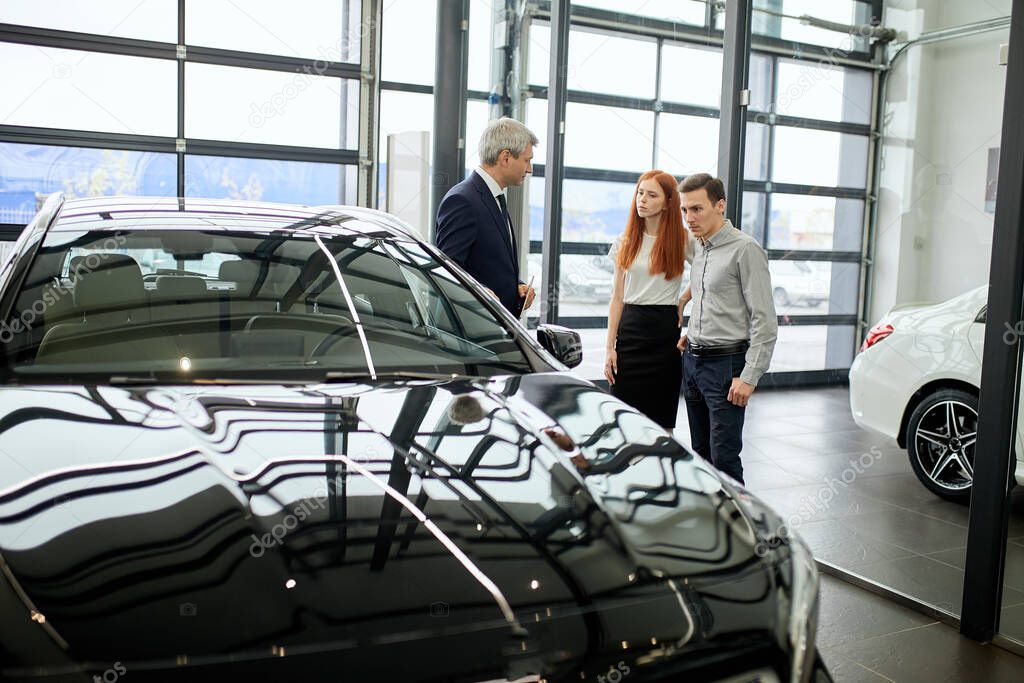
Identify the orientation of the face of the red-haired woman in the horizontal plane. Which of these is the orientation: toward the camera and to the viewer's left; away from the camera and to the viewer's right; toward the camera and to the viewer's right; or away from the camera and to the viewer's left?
toward the camera and to the viewer's left

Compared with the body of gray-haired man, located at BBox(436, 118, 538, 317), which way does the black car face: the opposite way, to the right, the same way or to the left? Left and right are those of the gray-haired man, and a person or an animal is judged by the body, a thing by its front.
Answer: to the right

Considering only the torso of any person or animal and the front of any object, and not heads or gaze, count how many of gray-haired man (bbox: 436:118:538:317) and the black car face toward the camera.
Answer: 1

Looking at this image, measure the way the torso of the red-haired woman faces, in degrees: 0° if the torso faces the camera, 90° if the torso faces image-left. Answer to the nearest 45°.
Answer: approximately 45°

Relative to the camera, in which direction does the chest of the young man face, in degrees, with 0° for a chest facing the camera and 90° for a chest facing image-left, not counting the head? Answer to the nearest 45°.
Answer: approximately 45°

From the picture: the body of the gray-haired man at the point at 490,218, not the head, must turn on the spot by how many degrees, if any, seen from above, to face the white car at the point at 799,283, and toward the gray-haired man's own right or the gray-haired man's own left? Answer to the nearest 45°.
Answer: approximately 90° to the gray-haired man's own left

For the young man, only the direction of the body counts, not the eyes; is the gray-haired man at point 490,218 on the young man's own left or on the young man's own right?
on the young man's own right

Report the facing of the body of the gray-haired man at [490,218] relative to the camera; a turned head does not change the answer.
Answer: to the viewer's right

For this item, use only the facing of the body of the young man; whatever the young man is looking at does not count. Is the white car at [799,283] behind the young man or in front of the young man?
behind

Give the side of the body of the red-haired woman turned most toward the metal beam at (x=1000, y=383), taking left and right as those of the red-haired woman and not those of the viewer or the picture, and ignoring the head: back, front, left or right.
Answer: left

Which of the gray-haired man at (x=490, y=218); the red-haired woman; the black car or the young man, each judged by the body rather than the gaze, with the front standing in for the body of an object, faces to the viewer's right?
the gray-haired man

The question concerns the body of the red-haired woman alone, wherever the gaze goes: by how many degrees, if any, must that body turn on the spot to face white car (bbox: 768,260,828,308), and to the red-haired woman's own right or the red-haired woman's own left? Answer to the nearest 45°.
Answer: approximately 180°

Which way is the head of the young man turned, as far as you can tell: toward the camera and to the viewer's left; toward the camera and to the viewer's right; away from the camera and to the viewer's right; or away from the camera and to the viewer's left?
toward the camera and to the viewer's left

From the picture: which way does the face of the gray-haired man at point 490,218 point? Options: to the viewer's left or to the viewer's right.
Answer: to the viewer's right

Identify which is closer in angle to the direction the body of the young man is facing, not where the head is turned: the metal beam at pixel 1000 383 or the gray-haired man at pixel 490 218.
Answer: the gray-haired man

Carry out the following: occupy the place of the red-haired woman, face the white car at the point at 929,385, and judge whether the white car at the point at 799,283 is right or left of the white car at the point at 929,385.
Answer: left
